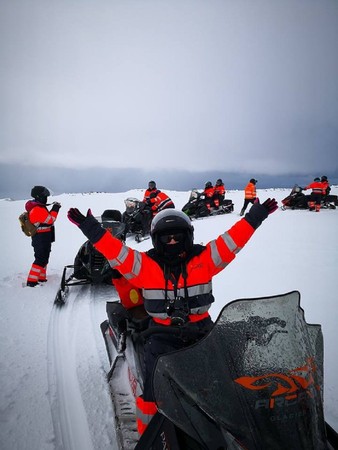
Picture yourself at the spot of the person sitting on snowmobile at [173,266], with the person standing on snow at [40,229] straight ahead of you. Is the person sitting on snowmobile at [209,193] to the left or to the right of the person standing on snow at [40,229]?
right

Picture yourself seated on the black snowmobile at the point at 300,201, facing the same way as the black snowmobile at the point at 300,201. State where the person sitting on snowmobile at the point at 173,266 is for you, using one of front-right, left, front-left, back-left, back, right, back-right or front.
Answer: left

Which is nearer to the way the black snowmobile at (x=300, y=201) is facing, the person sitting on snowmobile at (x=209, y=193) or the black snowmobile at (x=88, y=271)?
the person sitting on snowmobile

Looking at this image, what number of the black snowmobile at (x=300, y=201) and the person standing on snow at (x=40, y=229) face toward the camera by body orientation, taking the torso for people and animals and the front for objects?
0

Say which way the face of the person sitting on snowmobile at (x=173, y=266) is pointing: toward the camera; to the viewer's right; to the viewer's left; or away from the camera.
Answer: toward the camera

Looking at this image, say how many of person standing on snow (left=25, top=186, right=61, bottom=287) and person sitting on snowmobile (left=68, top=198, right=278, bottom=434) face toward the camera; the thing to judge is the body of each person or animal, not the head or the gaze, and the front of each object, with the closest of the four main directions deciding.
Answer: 1

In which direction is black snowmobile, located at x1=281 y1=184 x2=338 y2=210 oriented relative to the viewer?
to the viewer's left

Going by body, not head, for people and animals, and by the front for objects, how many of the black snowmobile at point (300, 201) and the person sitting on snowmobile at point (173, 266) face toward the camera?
1

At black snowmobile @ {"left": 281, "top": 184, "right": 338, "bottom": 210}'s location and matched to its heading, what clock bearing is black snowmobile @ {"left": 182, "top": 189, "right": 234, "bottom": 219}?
black snowmobile @ {"left": 182, "top": 189, "right": 234, "bottom": 219} is roughly at 11 o'clock from black snowmobile @ {"left": 281, "top": 184, "right": 338, "bottom": 210}.

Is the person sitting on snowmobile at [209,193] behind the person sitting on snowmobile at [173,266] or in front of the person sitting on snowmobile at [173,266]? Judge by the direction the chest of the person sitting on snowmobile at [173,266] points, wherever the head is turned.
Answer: behind

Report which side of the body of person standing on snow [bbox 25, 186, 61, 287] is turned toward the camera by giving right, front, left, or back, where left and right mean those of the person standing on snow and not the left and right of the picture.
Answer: right

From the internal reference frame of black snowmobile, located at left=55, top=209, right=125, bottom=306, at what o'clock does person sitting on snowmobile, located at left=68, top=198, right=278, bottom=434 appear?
The person sitting on snowmobile is roughly at 10 o'clock from the black snowmobile.

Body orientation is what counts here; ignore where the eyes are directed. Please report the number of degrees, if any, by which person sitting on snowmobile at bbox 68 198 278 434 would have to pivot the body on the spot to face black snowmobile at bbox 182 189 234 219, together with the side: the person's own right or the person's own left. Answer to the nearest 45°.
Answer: approximately 180°

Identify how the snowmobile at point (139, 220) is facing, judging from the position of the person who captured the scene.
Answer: facing the viewer and to the left of the viewer

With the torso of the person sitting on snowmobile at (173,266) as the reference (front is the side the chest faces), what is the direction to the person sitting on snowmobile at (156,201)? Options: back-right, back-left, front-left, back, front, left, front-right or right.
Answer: back

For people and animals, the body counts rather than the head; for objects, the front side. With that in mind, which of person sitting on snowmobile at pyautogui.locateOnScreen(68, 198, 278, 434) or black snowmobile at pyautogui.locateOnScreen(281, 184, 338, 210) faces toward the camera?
the person sitting on snowmobile
